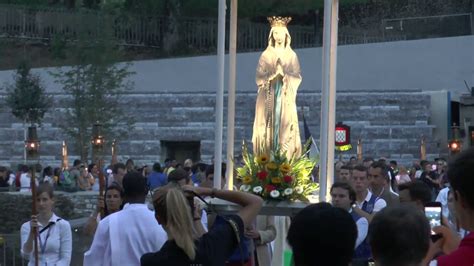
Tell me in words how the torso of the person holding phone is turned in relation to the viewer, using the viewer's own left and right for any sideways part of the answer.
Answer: facing away from the viewer and to the left of the viewer

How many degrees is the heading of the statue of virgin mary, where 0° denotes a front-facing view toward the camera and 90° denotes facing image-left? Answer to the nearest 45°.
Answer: approximately 0°

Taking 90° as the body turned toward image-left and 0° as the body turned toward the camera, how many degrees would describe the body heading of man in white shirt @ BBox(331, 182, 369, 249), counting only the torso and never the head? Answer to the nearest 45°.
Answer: approximately 45°

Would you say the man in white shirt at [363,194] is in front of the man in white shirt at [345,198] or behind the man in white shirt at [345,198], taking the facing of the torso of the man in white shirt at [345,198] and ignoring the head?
behind

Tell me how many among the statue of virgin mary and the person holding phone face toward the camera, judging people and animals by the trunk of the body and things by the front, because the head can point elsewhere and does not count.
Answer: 1
